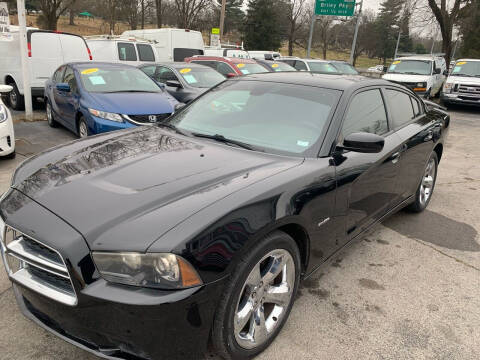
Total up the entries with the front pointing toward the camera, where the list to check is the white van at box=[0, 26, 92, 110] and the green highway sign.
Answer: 1

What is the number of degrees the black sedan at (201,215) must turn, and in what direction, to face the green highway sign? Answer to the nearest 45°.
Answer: approximately 135° to its right

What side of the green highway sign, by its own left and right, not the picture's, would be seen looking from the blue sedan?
front

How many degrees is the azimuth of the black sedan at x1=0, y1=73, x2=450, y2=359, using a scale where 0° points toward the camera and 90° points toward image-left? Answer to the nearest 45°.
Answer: approximately 45°

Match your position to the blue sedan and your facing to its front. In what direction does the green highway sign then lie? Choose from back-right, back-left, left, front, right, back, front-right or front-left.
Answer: left

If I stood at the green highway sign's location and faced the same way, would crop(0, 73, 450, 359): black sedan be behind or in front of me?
in front

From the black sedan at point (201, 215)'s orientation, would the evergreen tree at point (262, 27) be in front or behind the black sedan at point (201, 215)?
behind

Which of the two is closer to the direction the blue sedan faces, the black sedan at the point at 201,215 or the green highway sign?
the black sedan

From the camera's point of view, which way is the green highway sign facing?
toward the camera

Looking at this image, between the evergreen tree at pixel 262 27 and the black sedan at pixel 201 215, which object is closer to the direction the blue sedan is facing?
the black sedan

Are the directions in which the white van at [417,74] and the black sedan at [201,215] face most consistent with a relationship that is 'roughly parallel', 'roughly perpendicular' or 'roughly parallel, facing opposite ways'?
roughly parallel

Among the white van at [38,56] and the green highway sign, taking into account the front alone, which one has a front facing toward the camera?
the green highway sign

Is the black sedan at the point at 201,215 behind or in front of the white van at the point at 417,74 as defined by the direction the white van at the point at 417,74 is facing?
in front

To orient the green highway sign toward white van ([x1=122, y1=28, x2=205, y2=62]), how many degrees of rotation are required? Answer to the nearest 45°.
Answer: approximately 45° to its right

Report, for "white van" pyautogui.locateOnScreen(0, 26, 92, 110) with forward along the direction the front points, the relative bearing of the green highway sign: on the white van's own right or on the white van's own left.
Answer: on the white van's own right
